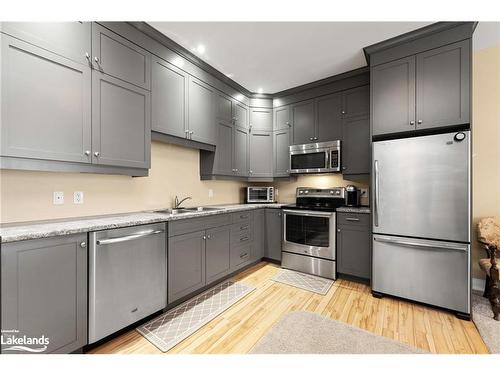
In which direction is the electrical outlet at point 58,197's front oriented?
toward the camera

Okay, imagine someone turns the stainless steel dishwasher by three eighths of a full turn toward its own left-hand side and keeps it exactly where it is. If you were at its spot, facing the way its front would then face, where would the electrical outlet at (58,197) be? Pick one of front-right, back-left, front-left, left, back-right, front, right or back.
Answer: front-left

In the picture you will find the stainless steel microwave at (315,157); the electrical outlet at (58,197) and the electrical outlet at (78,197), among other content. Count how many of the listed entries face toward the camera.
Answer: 3

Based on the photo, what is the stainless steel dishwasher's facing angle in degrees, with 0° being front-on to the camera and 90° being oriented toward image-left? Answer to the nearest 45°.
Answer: approximately 315°

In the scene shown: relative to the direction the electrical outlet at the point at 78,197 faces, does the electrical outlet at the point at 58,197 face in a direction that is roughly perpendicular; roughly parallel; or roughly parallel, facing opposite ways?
roughly parallel

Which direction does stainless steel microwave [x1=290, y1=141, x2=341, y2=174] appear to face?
toward the camera

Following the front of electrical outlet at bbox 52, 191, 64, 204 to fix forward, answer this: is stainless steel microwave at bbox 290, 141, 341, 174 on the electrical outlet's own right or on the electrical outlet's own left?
on the electrical outlet's own left

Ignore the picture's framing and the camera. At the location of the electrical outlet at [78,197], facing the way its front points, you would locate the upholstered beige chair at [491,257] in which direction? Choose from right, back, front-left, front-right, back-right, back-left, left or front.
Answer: front-left

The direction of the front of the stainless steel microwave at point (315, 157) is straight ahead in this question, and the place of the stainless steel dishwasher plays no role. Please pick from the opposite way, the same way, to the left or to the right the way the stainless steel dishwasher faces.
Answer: to the left

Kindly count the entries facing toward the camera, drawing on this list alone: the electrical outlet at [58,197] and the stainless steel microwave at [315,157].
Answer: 2

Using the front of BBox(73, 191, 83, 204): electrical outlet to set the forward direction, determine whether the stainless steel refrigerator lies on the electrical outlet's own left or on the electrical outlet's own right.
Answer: on the electrical outlet's own left

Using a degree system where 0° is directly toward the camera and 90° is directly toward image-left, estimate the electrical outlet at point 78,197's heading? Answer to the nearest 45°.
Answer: approximately 0°

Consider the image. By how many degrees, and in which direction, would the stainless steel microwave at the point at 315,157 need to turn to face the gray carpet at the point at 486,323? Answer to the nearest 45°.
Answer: approximately 45° to its left

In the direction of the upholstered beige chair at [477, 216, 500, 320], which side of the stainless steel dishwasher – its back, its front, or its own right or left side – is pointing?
front
